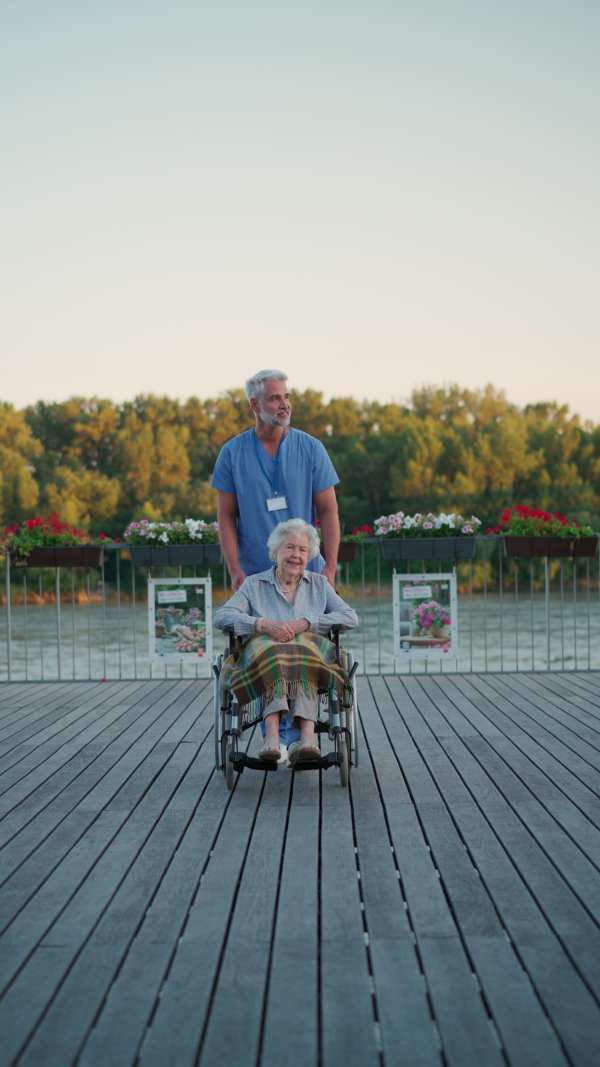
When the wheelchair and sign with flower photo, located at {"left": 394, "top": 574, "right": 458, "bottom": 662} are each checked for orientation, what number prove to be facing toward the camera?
2

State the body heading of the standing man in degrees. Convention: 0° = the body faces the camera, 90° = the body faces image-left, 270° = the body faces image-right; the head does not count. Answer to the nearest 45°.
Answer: approximately 0°

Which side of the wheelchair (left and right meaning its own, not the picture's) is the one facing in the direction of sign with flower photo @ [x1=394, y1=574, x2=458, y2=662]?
back

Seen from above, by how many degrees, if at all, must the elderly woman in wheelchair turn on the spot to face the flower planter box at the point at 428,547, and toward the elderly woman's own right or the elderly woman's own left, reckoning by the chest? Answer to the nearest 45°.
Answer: approximately 180°

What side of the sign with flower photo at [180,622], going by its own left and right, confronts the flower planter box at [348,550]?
left

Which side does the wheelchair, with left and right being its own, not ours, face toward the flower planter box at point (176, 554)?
back

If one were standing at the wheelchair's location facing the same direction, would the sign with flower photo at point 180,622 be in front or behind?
behind
